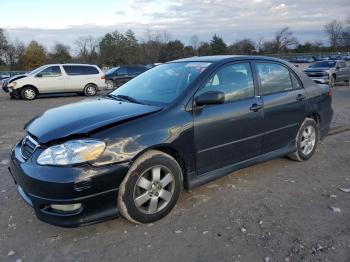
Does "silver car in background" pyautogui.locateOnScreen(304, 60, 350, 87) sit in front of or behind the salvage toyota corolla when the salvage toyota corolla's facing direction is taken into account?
behind

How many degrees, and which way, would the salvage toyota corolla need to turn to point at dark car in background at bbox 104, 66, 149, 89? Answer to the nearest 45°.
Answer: approximately 135° to its right

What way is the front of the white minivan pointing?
to the viewer's left

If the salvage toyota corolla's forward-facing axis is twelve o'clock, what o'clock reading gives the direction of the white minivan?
The white minivan is roughly at 4 o'clock from the salvage toyota corolla.

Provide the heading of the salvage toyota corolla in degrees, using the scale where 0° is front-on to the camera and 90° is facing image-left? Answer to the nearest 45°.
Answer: approximately 45°

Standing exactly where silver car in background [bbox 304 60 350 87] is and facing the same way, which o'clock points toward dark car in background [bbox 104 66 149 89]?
dark car in background [bbox 104 66 149 89] is roughly at 1 o'clock from silver car in background [bbox 304 60 350 87].

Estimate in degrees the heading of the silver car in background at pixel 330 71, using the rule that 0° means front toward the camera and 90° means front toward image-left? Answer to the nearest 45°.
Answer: approximately 45°

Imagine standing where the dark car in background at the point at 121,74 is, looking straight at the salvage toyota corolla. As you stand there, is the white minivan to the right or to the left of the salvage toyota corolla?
right
